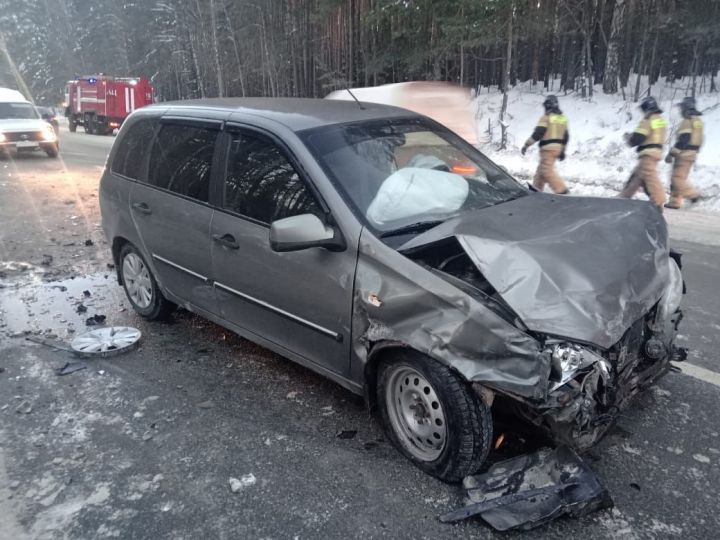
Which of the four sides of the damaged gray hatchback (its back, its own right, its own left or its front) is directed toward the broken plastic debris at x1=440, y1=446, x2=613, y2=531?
front

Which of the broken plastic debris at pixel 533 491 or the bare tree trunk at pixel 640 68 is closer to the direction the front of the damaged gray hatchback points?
the broken plastic debris

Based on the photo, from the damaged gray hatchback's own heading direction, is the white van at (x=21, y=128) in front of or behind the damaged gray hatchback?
behind

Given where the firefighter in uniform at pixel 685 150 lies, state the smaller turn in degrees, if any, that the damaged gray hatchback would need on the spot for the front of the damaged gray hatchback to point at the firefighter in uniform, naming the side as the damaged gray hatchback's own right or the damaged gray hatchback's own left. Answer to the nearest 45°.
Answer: approximately 90° to the damaged gray hatchback's own left

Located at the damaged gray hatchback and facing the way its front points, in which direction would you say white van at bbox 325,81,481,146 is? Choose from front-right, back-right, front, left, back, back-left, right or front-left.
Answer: back-left

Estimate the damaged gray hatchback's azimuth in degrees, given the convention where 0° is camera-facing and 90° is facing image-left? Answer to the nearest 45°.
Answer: approximately 315°

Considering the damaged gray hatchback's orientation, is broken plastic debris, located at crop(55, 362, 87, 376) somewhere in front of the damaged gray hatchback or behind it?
behind
